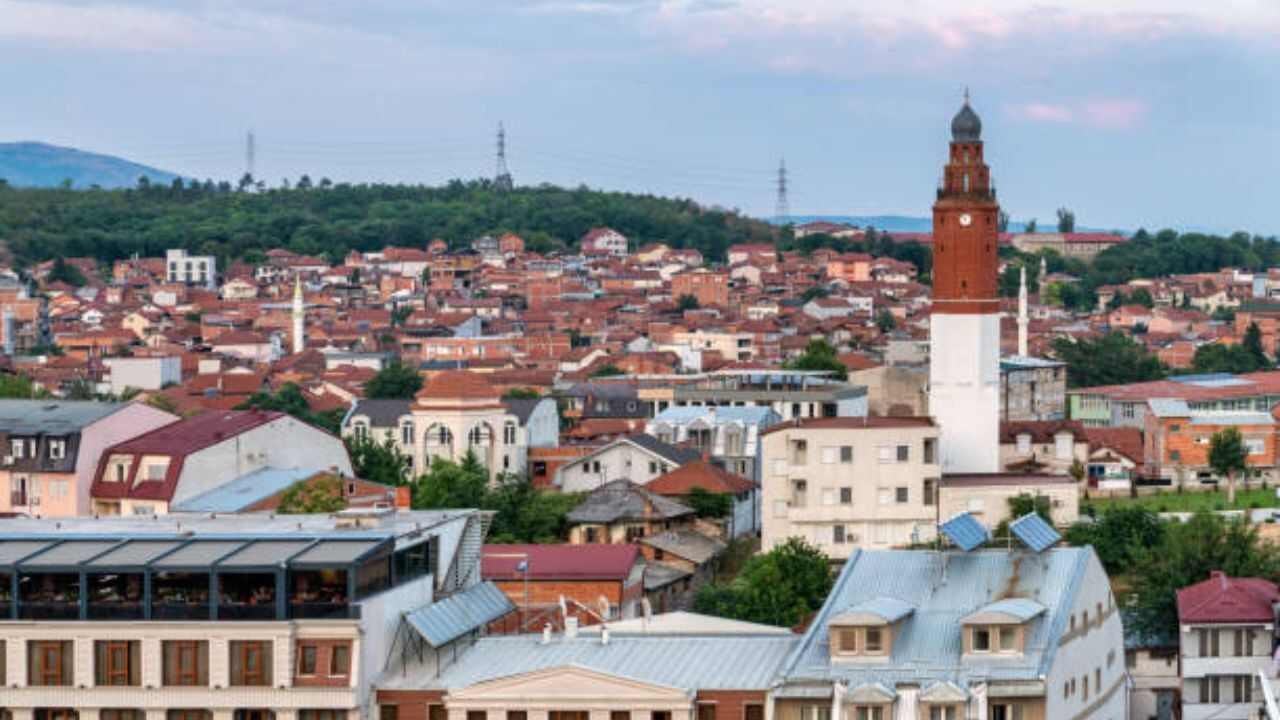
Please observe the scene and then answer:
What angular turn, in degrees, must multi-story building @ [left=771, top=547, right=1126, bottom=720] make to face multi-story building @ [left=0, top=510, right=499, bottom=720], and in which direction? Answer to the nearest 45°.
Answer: approximately 90° to its right

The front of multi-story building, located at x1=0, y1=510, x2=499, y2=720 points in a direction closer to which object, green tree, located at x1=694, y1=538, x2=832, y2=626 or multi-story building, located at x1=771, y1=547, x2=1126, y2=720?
the multi-story building

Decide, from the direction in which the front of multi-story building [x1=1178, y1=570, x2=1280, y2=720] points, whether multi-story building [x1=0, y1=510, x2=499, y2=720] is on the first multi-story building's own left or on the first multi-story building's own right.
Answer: on the first multi-story building's own right

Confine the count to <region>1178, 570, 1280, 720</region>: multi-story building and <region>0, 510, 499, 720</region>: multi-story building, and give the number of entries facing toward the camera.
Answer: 2

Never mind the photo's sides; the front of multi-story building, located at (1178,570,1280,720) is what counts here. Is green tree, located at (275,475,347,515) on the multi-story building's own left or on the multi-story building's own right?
on the multi-story building's own right

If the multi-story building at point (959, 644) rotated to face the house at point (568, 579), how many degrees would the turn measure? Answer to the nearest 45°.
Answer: approximately 135° to its right

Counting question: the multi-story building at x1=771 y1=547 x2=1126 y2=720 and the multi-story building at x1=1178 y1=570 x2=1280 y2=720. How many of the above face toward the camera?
2

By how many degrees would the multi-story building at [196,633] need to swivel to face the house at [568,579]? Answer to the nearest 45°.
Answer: approximately 135° to its left

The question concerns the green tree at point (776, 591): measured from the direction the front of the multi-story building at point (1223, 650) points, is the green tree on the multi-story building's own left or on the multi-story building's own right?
on the multi-story building's own right

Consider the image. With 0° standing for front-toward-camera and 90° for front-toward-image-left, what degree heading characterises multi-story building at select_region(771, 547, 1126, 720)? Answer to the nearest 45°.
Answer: approximately 0°

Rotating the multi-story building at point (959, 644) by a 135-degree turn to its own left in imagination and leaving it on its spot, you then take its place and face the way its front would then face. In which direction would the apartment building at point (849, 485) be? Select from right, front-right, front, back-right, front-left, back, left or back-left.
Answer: front-left
